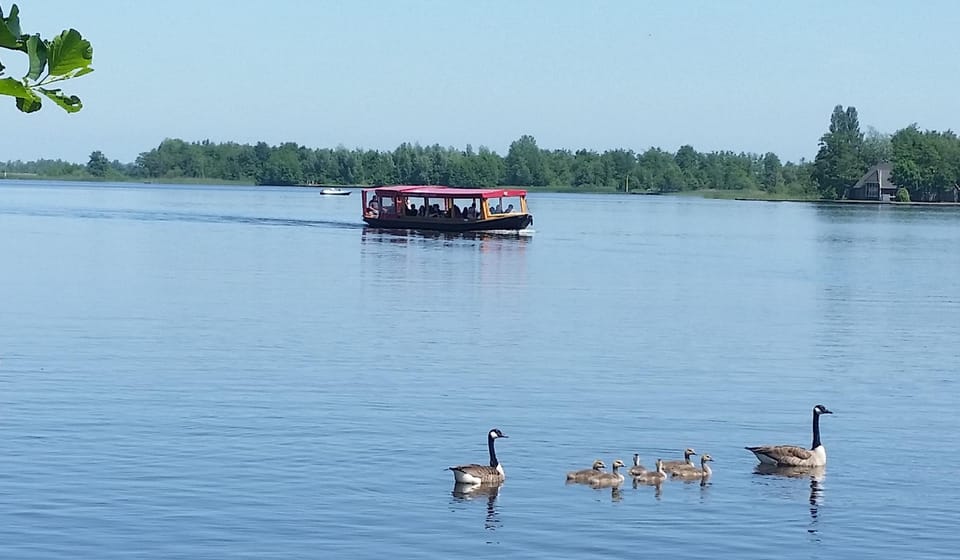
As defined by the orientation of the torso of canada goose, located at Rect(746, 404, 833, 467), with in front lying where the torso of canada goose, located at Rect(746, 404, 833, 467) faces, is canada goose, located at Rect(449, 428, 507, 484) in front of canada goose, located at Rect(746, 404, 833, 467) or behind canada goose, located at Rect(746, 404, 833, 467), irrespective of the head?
behind

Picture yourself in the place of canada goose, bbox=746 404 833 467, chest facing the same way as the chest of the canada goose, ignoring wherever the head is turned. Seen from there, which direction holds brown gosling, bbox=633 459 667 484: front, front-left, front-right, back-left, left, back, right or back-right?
back-right

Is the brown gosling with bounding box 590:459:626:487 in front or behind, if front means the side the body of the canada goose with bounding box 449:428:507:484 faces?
in front

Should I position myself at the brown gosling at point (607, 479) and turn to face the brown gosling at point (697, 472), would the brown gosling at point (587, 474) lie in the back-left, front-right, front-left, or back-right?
back-left

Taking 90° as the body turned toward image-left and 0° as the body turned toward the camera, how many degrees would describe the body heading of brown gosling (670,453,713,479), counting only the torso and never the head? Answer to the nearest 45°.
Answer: approximately 270°

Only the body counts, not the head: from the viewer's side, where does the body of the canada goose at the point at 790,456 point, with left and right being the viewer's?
facing to the right of the viewer

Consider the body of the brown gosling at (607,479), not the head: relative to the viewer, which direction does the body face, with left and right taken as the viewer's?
facing to the right of the viewer

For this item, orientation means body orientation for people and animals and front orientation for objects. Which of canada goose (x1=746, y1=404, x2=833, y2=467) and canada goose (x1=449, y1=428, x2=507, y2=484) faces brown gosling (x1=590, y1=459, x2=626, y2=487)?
canada goose (x1=449, y1=428, x2=507, y2=484)

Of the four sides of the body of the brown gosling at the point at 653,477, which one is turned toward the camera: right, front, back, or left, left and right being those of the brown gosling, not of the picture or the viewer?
right

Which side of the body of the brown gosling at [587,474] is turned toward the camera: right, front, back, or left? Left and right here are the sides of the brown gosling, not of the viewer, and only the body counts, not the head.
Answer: right

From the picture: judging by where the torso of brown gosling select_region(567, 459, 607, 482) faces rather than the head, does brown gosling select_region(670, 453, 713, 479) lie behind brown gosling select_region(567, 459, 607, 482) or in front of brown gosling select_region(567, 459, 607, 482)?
in front

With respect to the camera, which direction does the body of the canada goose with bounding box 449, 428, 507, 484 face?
to the viewer's right
